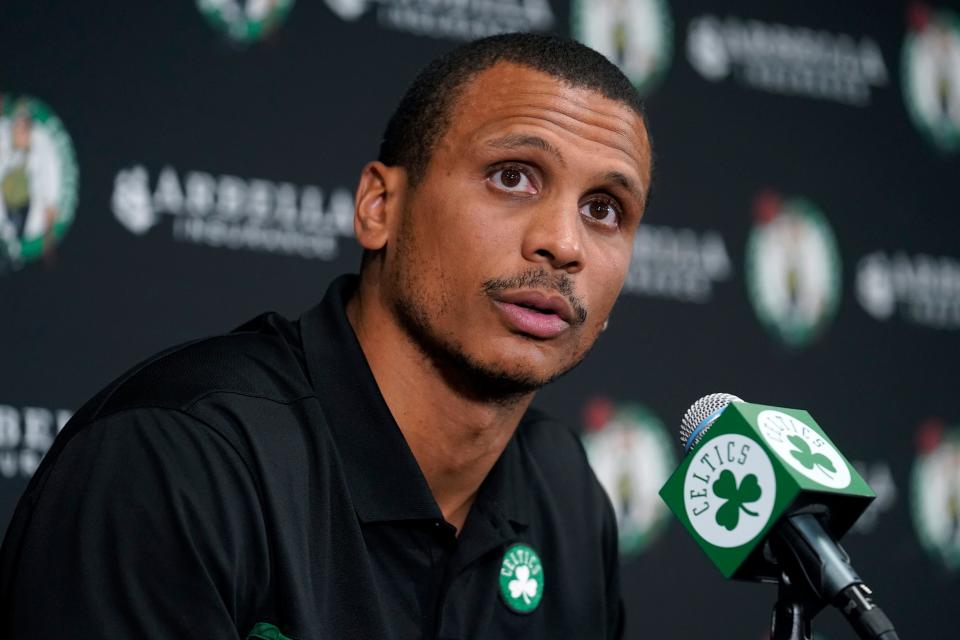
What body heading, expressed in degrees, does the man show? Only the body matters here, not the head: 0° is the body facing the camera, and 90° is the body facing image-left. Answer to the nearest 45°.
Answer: approximately 315°

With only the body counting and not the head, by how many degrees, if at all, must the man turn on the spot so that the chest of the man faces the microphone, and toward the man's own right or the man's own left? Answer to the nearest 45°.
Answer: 0° — they already face it

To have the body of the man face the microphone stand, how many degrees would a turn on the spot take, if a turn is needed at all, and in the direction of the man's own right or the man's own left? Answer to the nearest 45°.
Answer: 0° — they already face it
